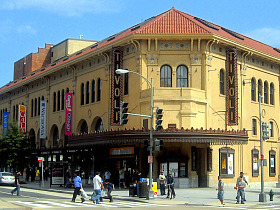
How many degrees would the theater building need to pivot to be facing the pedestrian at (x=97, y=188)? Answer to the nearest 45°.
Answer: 0° — it already faces them

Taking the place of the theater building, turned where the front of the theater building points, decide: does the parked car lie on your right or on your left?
on your right

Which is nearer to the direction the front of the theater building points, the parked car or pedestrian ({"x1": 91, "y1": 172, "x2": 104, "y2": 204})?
the pedestrian

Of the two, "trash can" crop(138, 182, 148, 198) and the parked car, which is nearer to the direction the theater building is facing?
the trash can

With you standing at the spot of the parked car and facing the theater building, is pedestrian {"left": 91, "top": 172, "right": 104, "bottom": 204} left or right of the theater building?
right

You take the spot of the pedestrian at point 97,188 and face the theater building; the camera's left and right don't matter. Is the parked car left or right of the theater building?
left

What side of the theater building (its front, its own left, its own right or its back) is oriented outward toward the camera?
front

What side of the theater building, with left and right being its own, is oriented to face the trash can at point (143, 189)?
front
